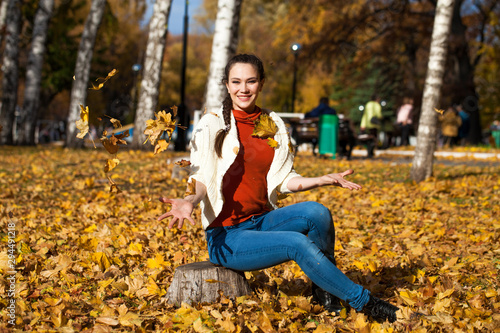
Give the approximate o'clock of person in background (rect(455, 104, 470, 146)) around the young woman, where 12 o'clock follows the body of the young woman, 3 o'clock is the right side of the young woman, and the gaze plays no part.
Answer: The person in background is roughly at 8 o'clock from the young woman.

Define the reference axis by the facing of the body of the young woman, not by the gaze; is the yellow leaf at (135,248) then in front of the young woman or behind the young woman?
behind

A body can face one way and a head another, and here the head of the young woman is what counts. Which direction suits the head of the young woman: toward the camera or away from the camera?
toward the camera

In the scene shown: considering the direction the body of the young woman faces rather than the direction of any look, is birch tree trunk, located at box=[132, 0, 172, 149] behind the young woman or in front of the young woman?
behind

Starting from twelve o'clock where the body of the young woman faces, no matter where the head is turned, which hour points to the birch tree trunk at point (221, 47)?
The birch tree trunk is roughly at 7 o'clock from the young woman.

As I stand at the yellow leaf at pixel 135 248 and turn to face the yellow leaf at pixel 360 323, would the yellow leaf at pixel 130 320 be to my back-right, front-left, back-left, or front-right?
front-right

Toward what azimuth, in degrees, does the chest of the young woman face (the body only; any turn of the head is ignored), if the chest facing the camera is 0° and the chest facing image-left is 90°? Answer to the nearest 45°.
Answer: approximately 315°

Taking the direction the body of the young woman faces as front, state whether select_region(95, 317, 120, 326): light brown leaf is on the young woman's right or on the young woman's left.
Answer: on the young woman's right

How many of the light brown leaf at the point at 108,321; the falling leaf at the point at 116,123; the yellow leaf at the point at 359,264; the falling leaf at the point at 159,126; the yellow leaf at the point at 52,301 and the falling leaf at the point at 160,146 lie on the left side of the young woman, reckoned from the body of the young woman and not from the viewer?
1

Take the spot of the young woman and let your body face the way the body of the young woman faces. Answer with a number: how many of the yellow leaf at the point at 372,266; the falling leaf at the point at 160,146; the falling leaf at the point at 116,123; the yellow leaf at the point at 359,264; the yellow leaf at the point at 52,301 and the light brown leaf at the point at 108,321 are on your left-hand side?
2

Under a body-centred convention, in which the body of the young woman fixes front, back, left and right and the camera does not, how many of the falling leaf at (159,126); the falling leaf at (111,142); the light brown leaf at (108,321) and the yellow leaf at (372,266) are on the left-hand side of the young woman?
1

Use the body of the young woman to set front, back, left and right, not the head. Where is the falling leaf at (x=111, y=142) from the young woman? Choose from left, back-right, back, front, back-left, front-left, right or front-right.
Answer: back-right

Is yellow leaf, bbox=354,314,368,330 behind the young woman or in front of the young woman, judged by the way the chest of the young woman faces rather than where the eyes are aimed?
in front
